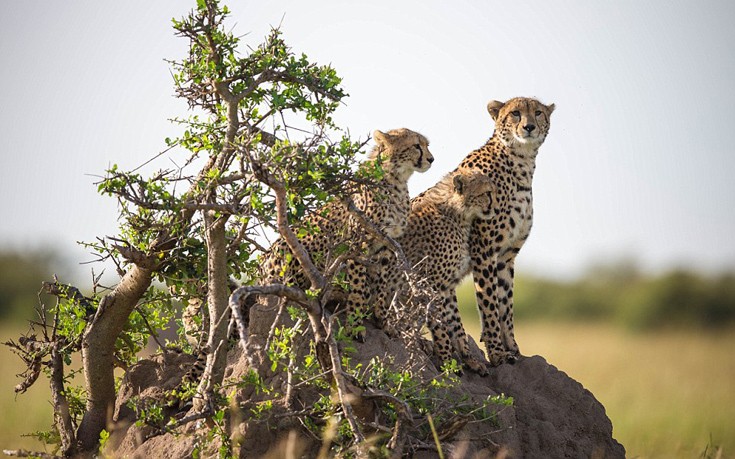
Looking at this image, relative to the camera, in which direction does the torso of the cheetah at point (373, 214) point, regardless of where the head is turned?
to the viewer's right

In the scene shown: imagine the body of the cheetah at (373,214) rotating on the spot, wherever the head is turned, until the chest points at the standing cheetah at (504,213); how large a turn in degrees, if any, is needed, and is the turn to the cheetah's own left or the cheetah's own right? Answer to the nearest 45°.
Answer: approximately 45° to the cheetah's own left

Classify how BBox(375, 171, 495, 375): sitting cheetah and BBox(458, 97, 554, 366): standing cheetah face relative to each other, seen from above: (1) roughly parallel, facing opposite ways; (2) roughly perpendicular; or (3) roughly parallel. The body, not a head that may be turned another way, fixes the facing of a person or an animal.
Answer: roughly parallel

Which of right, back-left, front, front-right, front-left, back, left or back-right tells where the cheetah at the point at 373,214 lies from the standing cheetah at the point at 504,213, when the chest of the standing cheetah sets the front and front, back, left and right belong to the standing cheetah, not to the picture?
right

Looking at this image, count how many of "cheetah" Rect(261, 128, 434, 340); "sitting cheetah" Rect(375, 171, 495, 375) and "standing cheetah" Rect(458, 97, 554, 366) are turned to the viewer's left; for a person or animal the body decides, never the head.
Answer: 0

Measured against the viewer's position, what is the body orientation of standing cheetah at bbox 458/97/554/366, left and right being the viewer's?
facing the viewer and to the right of the viewer
